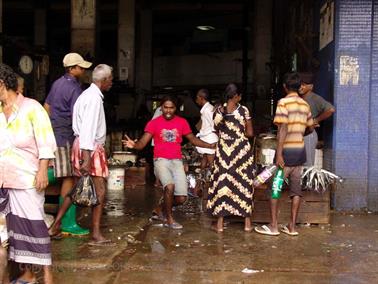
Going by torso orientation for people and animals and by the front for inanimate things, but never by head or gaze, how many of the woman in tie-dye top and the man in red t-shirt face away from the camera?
0

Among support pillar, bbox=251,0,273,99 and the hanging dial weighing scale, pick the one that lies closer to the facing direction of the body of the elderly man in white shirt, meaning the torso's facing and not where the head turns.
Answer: the support pillar

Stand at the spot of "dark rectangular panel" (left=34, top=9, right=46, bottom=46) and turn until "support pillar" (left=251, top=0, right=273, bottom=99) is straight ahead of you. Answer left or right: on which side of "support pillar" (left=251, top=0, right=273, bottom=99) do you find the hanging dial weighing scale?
right

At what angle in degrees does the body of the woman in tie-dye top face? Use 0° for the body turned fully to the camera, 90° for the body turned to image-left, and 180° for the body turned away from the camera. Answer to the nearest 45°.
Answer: approximately 45°

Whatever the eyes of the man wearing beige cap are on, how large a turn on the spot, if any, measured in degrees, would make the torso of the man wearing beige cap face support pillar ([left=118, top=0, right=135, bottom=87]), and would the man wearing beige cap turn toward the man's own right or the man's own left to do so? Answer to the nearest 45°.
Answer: approximately 90° to the man's own left

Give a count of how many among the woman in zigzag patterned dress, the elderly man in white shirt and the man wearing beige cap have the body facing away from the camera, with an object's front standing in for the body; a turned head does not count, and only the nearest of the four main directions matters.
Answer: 1

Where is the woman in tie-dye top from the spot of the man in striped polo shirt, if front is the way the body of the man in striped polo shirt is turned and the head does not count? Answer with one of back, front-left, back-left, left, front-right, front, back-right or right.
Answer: left

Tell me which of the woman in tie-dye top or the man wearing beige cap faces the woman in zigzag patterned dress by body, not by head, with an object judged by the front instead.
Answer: the man wearing beige cap

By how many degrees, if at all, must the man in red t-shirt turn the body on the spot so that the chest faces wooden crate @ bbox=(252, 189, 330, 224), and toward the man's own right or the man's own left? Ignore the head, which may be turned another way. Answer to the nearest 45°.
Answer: approximately 90° to the man's own left

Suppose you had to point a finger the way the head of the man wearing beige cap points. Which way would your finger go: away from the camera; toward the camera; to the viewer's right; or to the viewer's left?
to the viewer's right

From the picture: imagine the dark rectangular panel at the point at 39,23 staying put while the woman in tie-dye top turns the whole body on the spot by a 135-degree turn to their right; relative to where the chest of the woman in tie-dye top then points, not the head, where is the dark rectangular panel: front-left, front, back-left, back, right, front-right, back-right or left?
front

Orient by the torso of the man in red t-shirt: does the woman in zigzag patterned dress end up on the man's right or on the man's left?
on the man's left

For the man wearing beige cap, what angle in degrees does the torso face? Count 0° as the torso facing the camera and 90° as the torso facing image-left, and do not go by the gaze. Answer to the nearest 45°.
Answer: approximately 270°

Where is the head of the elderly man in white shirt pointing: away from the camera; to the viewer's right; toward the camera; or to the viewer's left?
to the viewer's right

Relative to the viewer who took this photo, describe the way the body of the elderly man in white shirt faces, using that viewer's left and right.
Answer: facing to the right of the viewer
